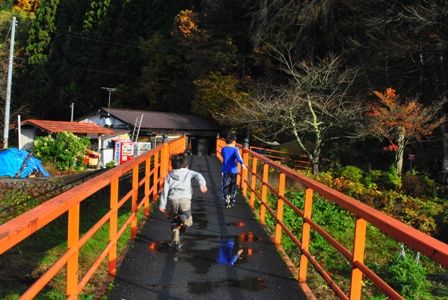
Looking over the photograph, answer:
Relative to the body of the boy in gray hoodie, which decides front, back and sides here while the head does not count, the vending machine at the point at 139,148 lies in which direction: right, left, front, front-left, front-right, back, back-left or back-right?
front

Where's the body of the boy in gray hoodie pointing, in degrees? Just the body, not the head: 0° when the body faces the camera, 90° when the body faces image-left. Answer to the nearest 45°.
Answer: approximately 180°

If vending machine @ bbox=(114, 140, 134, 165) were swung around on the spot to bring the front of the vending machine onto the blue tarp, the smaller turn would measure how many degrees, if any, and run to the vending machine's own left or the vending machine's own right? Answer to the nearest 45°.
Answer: approximately 90° to the vending machine's own right

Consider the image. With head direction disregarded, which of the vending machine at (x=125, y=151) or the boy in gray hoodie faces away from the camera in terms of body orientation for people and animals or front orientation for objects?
the boy in gray hoodie

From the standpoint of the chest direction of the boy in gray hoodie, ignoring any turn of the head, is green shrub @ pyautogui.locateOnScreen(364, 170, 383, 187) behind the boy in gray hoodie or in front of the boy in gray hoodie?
in front

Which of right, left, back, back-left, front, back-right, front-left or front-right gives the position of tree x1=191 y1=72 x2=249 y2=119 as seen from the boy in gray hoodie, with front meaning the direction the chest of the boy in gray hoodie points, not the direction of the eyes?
front

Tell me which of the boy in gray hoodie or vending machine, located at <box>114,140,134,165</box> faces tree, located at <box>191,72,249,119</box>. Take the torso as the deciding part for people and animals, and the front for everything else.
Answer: the boy in gray hoodie

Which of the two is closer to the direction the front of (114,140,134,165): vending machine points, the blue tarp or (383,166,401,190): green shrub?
the green shrub

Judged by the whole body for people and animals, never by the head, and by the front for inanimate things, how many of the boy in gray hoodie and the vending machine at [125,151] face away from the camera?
1

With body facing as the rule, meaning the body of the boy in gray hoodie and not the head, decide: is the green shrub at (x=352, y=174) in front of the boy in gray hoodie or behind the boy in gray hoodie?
in front

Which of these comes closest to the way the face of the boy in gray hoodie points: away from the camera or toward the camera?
away from the camera

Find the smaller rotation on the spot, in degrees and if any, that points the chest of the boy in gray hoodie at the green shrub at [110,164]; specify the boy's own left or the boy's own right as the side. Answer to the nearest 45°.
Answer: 0° — they already face it

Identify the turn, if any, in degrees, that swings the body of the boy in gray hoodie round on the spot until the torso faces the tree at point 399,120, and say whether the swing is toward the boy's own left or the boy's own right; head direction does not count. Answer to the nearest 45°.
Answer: approximately 45° to the boy's own right

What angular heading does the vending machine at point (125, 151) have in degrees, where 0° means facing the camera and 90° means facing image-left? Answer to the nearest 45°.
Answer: approximately 315°

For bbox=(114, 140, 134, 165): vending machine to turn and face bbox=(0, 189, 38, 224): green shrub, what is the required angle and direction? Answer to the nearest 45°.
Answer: approximately 45° to its right
